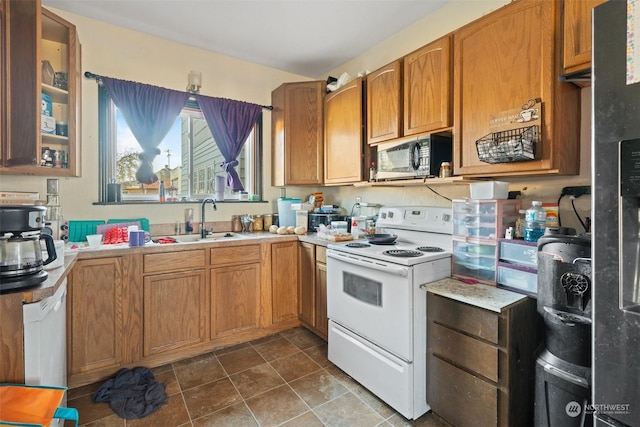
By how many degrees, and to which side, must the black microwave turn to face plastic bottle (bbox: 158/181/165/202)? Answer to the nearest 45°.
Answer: approximately 45° to its right

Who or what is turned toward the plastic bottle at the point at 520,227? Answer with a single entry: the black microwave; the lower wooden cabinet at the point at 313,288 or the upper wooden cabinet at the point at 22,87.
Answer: the upper wooden cabinet

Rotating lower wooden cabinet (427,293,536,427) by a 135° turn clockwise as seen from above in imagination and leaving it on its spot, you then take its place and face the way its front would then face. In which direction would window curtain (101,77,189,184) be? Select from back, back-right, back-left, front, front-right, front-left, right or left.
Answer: left

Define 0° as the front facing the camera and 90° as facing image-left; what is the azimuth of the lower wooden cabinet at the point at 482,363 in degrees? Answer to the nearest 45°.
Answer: approximately 45°

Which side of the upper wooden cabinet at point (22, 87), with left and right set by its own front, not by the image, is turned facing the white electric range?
front

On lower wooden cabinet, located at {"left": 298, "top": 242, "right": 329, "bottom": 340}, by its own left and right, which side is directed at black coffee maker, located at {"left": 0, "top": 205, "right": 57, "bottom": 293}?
front

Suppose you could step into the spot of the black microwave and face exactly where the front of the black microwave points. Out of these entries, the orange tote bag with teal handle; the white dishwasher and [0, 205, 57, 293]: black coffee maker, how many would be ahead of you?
3

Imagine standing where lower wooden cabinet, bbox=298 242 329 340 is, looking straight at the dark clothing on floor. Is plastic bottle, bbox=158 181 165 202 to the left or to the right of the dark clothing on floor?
right

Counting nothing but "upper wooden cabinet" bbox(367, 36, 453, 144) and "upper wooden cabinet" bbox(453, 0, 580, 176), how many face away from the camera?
0
